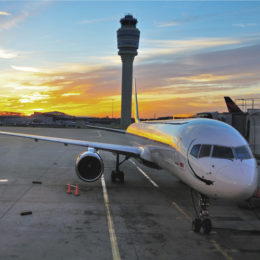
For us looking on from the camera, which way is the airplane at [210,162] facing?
facing the viewer and to the right of the viewer
